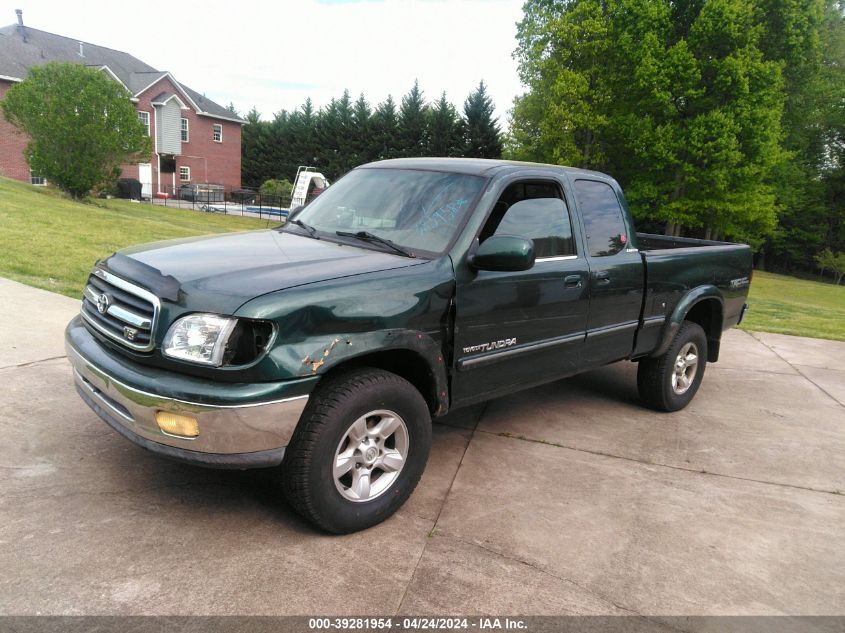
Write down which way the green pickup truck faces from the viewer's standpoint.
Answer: facing the viewer and to the left of the viewer

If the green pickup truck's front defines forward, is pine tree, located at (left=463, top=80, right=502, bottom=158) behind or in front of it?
behind

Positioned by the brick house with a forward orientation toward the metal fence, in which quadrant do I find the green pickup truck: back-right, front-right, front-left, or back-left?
front-right

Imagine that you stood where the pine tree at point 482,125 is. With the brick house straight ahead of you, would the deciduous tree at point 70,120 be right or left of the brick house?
left

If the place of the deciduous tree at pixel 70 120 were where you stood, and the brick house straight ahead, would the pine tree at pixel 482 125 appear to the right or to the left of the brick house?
right

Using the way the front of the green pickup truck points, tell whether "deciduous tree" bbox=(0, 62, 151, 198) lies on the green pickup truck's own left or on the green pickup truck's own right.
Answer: on the green pickup truck's own right

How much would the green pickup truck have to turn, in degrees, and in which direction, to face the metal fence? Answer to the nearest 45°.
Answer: approximately 135° to its right

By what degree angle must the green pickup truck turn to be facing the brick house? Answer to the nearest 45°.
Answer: approximately 90° to its right
